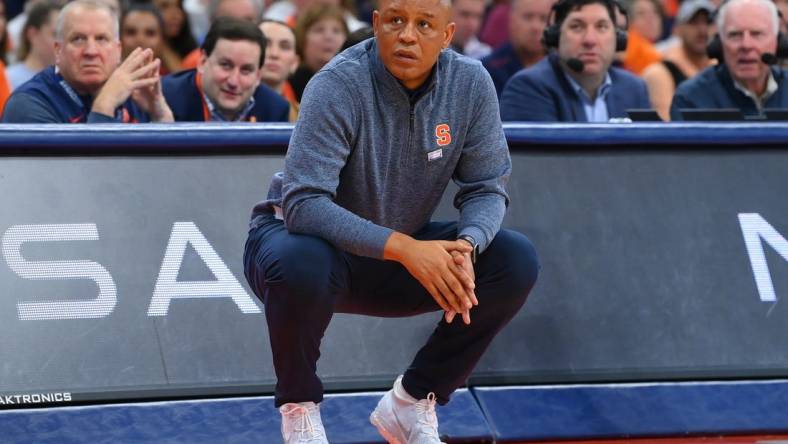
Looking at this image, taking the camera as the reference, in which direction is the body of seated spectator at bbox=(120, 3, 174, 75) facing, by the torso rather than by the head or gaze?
toward the camera

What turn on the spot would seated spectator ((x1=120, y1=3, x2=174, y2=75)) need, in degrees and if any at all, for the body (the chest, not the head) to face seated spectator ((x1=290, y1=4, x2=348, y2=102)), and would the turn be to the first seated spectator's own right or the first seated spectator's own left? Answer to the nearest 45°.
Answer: approximately 90° to the first seated spectator's own left

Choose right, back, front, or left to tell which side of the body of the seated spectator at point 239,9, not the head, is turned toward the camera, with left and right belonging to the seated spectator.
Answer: front

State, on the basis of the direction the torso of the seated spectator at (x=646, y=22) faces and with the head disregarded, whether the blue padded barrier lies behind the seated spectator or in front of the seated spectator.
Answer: in front

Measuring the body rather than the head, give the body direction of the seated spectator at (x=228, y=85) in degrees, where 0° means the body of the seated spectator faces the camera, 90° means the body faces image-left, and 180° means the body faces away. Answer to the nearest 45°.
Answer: approximately 0°

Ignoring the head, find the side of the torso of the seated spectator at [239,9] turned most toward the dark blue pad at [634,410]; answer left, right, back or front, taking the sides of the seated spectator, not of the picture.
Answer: front

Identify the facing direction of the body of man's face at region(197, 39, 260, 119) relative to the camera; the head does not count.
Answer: toward the camera

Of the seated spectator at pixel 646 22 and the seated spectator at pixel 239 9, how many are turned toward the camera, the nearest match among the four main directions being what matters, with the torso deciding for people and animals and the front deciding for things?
2

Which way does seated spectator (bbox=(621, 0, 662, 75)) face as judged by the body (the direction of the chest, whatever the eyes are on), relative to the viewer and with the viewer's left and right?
facing the viewer

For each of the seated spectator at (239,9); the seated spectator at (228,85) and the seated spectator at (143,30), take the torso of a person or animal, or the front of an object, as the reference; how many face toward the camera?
3
